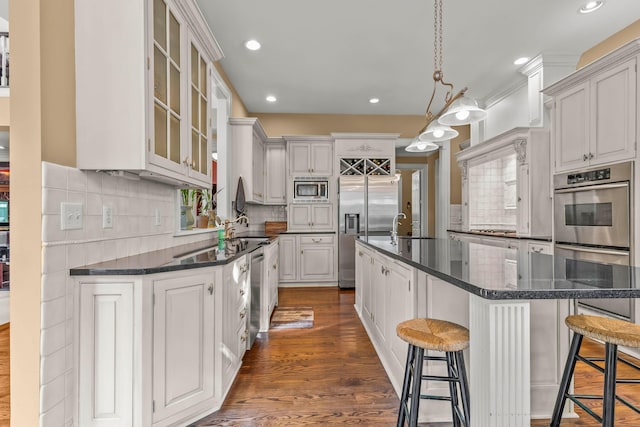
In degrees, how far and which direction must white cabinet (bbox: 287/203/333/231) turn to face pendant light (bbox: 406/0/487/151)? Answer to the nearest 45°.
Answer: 0° — it already faces it

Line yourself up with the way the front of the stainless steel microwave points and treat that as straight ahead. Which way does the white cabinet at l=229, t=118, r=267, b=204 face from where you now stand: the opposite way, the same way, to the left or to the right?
to the left

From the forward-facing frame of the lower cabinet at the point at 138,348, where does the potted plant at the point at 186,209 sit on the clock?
The potted plant is roughly at 8 o'clock from the lower cabinet.

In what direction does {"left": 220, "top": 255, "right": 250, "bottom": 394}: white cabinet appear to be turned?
to the viewer's right

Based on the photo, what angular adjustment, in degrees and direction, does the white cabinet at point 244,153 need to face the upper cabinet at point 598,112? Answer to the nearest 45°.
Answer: approximately 45° to its right

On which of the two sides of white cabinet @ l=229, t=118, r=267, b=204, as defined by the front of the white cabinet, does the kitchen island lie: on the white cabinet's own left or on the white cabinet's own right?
on the white cabinet's own right

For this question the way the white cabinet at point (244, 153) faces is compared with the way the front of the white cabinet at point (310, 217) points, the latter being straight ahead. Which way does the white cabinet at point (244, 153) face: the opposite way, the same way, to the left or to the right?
to the left

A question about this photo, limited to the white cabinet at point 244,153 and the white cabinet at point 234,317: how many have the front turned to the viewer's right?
2

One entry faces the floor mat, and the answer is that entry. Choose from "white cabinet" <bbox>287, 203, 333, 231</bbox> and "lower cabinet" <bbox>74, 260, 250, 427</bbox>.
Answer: the white cabinet

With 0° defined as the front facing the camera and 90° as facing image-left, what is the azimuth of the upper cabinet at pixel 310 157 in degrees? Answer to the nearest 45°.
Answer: approximately 0°
